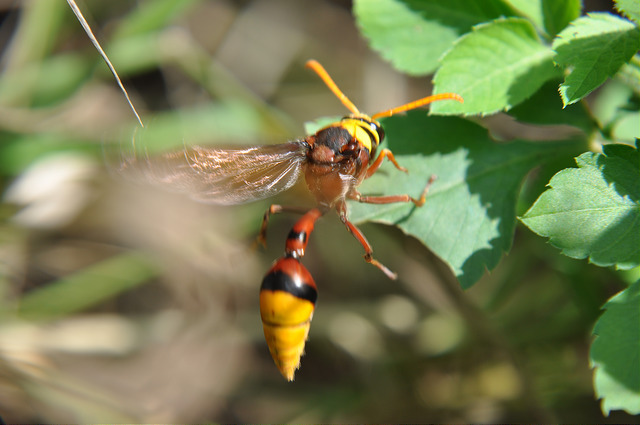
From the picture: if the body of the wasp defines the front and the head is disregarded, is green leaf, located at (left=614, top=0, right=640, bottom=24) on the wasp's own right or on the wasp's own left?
on the wasp's own right

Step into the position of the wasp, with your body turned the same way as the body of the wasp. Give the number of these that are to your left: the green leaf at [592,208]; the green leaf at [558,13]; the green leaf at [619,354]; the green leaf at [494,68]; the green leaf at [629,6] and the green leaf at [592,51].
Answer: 0

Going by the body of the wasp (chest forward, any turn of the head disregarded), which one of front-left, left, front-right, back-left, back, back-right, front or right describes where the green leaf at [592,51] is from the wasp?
right

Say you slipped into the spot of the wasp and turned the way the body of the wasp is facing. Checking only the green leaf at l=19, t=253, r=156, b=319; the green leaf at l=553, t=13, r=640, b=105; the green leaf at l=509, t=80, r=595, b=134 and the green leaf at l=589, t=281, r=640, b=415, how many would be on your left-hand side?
1
